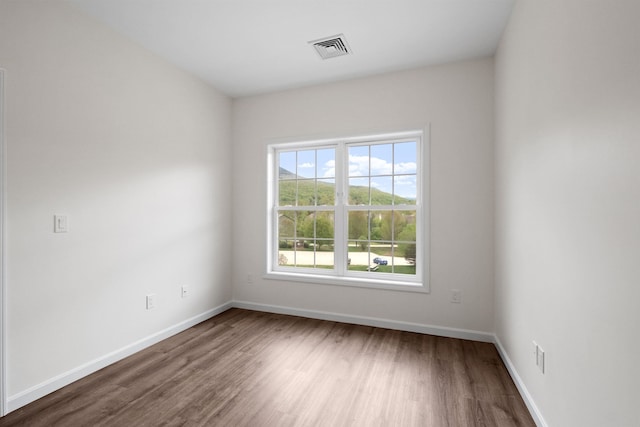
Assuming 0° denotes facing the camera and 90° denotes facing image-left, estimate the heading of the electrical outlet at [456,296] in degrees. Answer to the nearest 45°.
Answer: approximately 0°

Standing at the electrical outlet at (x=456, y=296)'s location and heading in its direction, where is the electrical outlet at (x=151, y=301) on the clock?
the electrical outlet at (x=151, y=301) is roughly at 2 o'clock from the electrical outlet at (x=456, y=296).

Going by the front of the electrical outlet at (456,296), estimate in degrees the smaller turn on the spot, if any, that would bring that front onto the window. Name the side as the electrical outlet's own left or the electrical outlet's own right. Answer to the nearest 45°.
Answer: approximately 90° to the electrical outlet's own right
